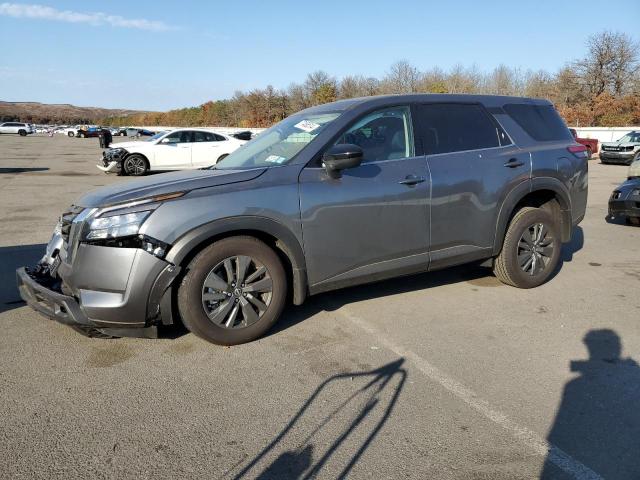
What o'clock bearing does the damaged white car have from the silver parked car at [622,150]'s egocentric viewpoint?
The damaged white car is roughly at 12 o'clock from the silver parked car.

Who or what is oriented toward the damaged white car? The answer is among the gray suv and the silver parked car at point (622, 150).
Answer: the silver parked car

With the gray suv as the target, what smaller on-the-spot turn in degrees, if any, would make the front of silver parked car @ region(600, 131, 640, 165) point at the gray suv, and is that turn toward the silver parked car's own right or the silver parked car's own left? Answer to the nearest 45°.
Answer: approximately 45° to the silver parked car's own left

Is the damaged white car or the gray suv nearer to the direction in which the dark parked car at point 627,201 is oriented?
the gray suv

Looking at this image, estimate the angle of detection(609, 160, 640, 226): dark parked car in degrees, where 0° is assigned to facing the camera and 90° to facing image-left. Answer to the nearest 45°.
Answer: approximately 45°

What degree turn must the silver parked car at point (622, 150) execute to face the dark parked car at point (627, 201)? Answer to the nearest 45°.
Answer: approximately 45° to its left

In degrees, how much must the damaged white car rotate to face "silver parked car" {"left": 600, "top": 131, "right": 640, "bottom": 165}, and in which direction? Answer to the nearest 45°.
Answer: approximately 135° to its left

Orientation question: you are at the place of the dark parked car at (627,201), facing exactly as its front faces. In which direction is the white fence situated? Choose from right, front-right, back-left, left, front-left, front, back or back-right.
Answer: back-right

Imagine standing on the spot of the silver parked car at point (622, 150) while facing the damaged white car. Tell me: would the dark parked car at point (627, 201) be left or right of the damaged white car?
left

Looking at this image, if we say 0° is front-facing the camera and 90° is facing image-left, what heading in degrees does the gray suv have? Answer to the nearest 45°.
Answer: approximately 45°

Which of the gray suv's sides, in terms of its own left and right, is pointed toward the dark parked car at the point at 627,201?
back
